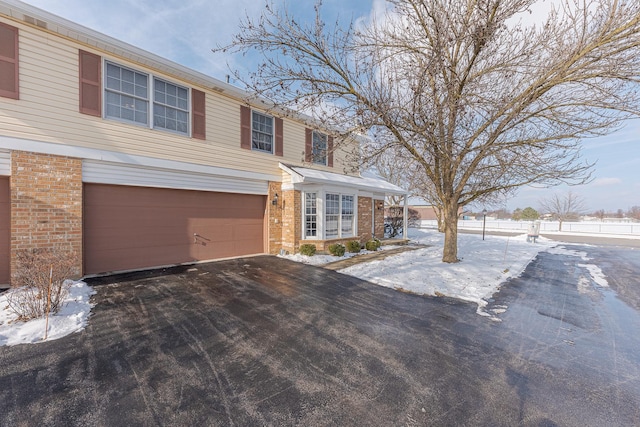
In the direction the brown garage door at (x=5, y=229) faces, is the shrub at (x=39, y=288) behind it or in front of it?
in front

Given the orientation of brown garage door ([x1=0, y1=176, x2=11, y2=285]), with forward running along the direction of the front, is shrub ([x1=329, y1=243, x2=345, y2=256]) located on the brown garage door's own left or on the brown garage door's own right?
on the brown garage door's own left

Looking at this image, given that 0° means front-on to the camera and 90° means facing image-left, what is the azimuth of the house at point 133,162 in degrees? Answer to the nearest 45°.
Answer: approximately 315°

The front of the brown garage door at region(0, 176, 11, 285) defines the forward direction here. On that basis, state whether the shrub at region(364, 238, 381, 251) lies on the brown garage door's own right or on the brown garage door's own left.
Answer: on the brown garage door's own left

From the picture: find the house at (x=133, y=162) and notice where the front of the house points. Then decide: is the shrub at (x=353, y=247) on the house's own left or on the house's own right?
on the house's own left

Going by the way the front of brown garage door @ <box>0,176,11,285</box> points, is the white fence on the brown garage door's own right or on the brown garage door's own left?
on the brown garage door's own left

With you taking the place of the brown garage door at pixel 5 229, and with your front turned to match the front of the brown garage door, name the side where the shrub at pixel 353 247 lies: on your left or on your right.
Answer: on your left

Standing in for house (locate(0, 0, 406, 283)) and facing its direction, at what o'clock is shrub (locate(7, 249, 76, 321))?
The shrub is roughly at 2 o'clock from the house.
